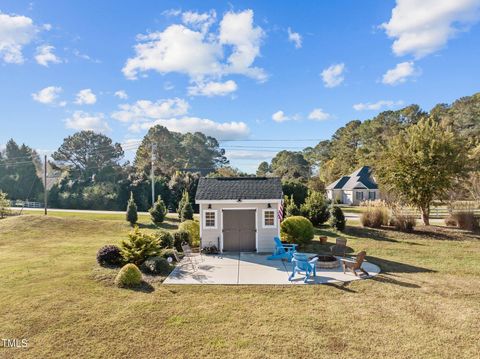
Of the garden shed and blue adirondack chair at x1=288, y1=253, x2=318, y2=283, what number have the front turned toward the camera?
1

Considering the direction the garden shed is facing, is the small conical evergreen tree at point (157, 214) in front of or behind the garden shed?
behind

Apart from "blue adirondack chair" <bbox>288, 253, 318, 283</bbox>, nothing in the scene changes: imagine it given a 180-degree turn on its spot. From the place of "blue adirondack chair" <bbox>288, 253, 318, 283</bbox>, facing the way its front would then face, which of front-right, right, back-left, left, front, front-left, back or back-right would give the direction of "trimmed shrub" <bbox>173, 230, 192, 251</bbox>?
right

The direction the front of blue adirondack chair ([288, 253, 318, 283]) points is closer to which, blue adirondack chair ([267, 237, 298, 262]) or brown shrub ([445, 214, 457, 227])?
the brown shrub

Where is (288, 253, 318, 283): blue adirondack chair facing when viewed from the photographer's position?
facing away from the viewer and to the right of the viewer

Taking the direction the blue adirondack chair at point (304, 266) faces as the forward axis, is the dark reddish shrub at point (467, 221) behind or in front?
in front

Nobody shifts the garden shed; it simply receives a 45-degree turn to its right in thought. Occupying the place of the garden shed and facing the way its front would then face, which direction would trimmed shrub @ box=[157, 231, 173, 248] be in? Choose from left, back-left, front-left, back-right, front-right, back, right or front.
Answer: front-right

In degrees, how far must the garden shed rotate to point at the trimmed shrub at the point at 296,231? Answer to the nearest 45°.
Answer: approximately 135° to its left

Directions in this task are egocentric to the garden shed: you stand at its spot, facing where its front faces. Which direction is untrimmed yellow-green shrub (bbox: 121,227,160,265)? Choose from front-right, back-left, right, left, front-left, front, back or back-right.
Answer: front-right

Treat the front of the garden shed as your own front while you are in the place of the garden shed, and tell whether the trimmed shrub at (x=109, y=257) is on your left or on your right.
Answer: on your right

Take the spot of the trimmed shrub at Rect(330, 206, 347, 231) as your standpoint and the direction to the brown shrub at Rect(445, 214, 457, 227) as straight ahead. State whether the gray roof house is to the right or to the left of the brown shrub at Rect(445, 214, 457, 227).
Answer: left

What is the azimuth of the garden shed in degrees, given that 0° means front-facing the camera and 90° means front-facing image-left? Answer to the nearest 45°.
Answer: approximately 0°

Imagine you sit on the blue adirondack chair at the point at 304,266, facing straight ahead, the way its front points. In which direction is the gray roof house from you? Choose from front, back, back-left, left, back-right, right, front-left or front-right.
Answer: front-left
